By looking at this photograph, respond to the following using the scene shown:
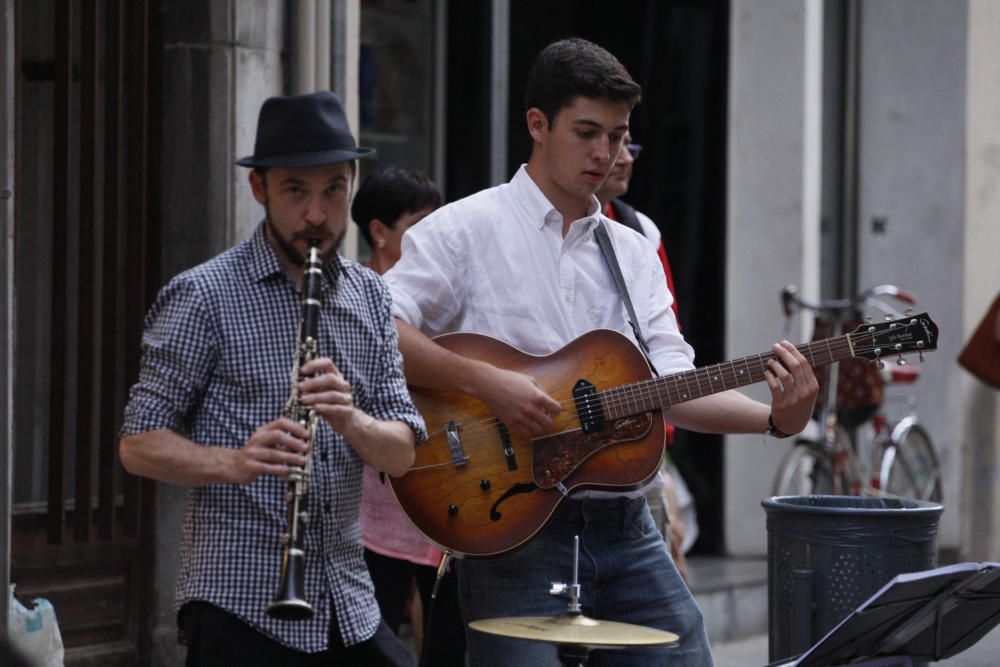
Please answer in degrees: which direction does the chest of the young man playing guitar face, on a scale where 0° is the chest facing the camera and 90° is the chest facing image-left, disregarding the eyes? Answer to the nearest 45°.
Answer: approximately 315°

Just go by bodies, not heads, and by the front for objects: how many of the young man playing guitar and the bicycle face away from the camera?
0

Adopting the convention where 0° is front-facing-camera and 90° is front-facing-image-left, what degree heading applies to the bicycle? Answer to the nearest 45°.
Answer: approximately 45°

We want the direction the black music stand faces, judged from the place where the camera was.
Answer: facing away from the viewer and to the left of the viewer

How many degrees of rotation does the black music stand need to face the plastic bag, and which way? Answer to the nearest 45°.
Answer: approximately 45° to its left

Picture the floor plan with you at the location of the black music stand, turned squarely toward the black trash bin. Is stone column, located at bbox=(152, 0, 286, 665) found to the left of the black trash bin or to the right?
left

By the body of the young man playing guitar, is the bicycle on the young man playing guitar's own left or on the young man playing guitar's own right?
on the young man playing guitar's own left

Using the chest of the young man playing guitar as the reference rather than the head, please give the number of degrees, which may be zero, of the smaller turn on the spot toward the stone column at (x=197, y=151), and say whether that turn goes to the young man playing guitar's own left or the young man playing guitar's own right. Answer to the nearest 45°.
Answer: approximately 180°

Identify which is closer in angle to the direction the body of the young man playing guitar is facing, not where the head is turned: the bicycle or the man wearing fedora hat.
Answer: the man wearing fedora hat

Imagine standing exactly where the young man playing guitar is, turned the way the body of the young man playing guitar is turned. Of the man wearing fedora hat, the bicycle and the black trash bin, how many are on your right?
1

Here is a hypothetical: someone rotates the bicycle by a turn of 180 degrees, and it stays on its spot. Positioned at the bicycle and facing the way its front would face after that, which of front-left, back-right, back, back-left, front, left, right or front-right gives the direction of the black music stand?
back-right

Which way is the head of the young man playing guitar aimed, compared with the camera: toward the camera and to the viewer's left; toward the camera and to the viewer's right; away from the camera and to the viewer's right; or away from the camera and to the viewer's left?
toward the camera and to the viewer's right

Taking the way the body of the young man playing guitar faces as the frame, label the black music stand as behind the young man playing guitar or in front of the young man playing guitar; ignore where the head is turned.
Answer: in front

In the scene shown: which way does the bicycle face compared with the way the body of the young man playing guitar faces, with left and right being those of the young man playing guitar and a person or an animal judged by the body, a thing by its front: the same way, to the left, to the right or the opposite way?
to the right

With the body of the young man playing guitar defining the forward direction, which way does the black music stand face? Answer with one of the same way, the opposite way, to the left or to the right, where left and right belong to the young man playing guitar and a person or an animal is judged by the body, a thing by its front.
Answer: the opposite way

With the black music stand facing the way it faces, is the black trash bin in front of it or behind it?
in front

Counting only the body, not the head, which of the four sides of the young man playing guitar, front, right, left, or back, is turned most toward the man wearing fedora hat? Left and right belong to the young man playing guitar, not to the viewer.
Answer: right
